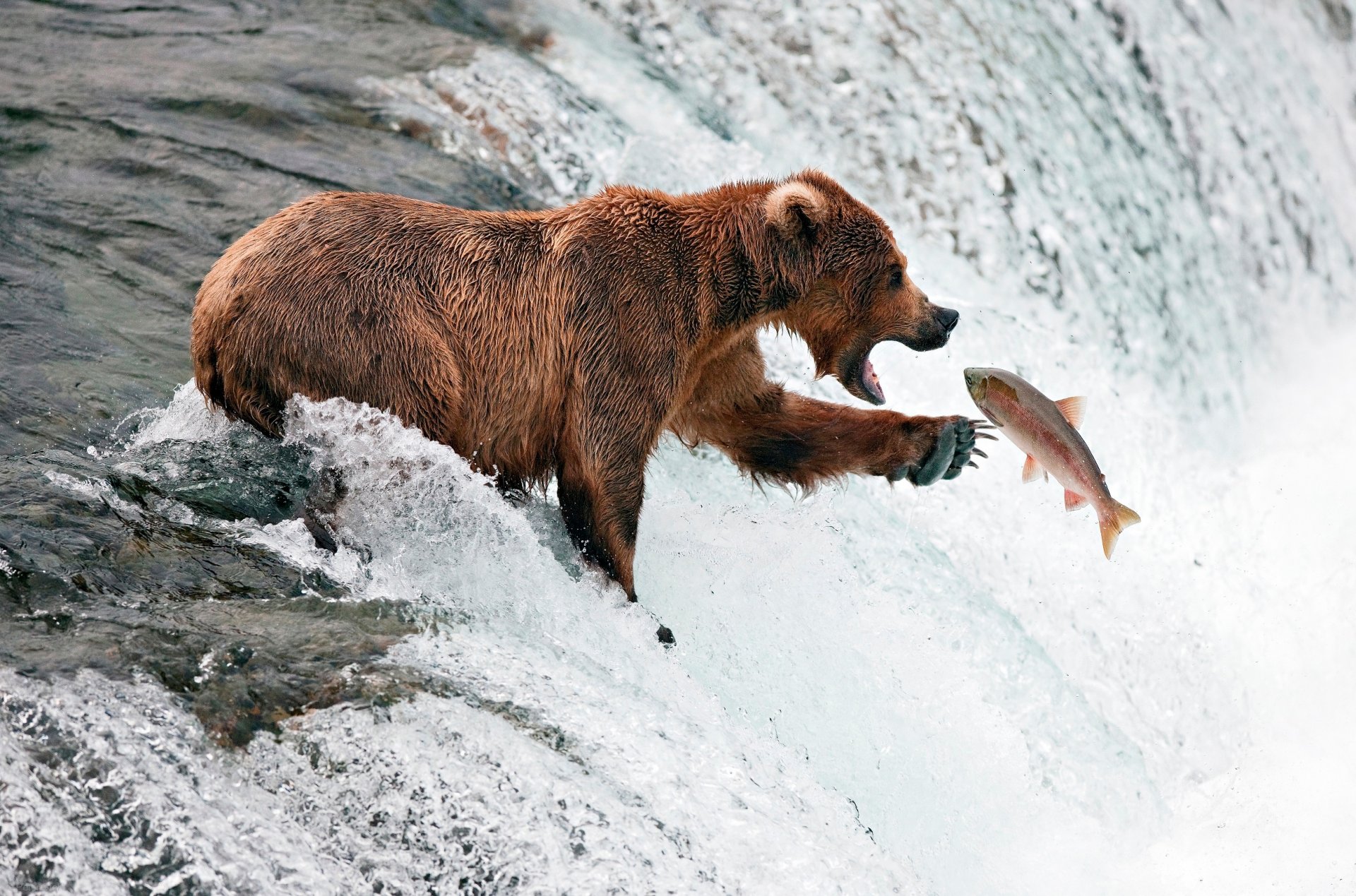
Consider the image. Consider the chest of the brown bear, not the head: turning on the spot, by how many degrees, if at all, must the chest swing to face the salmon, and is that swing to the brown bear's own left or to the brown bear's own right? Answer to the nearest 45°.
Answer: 0° — it already faces it

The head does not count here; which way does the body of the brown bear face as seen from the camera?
to the viewer's right
